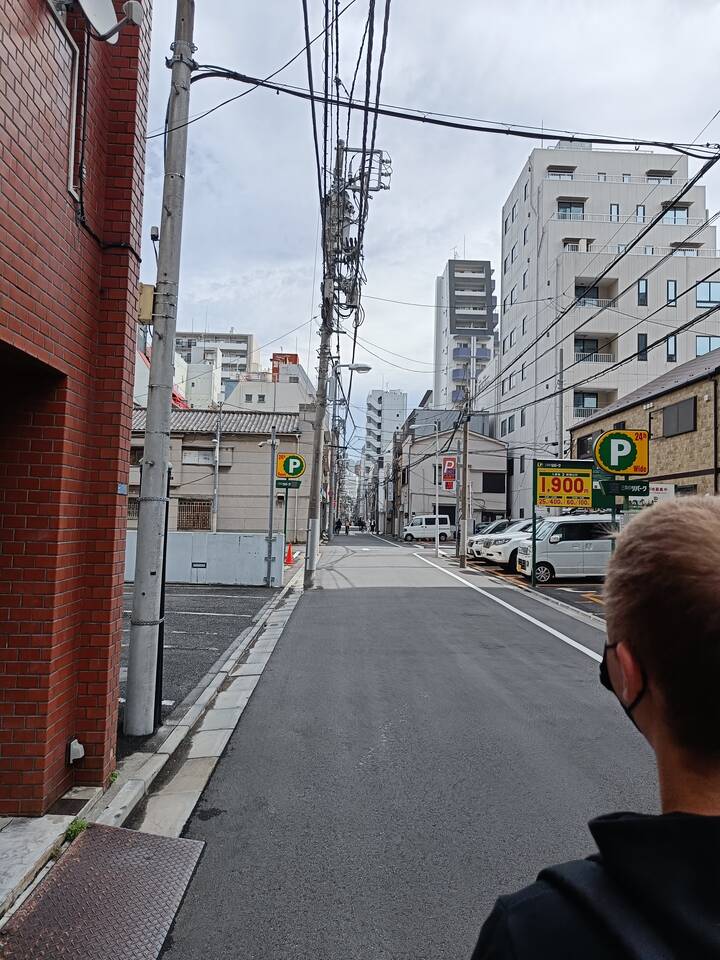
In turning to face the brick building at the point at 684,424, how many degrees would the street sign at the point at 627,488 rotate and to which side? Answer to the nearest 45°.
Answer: approximately 180°

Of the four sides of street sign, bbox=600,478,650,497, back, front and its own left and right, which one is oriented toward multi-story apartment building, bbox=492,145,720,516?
back

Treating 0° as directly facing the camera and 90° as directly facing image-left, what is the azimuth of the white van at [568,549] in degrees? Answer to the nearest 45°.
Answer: approximately 45°

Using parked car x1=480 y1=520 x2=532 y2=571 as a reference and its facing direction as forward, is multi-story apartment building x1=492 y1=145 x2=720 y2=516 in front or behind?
behind

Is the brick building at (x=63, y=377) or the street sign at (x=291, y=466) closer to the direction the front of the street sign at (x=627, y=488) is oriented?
the brick building

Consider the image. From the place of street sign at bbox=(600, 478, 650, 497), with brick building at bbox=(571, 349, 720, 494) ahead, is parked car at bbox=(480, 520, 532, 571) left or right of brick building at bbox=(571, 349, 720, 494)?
left

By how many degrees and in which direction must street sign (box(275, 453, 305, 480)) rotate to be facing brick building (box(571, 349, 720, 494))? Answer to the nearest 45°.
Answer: approximately 90° to its left

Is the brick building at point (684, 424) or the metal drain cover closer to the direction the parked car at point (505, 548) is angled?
the metal drain cover

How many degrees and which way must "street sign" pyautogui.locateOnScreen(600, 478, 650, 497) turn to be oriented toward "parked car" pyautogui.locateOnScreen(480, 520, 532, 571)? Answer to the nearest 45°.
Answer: approximately 135° to its right

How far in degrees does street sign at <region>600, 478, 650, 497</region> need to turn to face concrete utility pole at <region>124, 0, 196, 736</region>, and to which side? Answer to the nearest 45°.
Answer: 0° — it already faces it

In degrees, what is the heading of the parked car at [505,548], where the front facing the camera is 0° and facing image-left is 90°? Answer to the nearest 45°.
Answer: approximately 45°

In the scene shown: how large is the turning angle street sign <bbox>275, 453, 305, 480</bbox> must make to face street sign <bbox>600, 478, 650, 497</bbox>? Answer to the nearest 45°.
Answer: approximately 45° to its left
